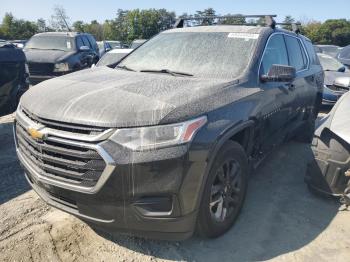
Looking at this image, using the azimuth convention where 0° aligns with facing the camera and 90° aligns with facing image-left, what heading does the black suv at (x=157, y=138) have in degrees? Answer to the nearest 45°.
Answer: approximately 45°

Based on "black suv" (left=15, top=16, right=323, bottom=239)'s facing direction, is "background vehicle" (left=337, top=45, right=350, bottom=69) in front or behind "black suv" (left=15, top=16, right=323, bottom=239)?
behind

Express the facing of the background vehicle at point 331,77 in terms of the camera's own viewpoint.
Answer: facing the viewer

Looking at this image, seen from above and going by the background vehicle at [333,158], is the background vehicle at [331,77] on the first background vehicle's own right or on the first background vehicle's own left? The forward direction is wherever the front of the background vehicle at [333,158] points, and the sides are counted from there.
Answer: on the first background vehicle's own right

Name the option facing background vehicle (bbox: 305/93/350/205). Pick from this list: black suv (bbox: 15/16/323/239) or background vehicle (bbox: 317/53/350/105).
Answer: background vehicle (bbox: 317/53/350/105)

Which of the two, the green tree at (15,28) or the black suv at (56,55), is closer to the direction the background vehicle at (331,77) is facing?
the black suv

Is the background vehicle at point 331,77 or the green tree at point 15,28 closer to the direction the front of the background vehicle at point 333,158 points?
the green tree

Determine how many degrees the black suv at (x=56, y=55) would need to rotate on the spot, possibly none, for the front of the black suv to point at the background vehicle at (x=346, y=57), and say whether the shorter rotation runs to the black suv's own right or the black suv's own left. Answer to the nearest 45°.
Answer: approximately 90° to the black suv's own left

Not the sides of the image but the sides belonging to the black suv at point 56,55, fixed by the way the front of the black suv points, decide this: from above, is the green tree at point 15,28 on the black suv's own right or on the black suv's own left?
on the black suv's own right

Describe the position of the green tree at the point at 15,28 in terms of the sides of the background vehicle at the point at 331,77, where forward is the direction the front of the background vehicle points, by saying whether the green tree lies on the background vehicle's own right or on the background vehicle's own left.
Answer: on the background vehicle's own right
